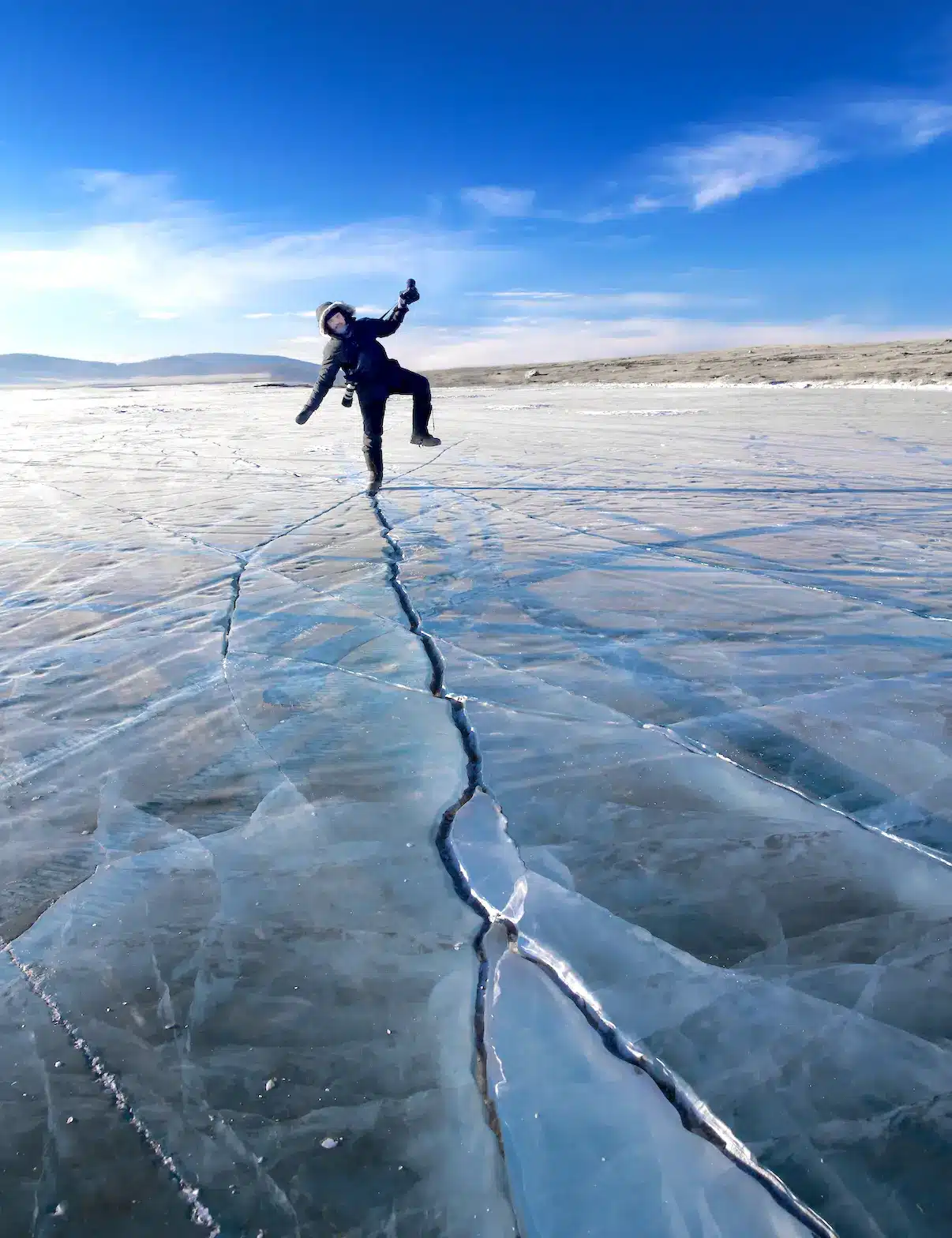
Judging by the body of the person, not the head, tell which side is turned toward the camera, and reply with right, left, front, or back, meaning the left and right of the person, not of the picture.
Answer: front

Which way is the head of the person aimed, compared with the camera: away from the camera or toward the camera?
toward the camera
